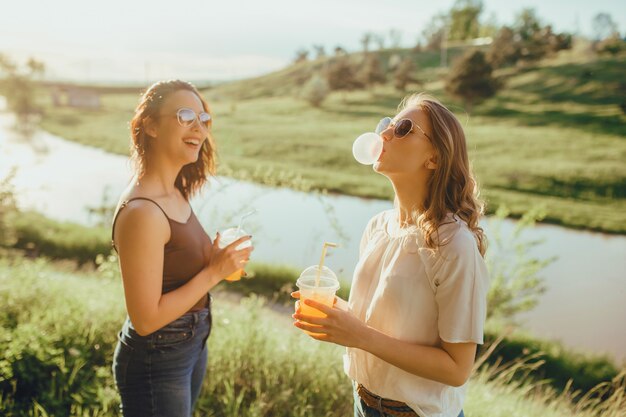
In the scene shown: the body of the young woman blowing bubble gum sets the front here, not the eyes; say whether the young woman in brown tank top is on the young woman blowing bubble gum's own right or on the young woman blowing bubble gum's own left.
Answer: on the young woman blowing bubble gum's own right

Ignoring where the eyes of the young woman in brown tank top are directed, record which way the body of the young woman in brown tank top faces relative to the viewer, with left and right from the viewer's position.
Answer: facing the viewer and to the right of the viewer

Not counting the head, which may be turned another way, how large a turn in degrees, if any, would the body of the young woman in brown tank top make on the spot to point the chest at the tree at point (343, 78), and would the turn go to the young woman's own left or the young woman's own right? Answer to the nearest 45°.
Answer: approximately 135° to the young woman's own left

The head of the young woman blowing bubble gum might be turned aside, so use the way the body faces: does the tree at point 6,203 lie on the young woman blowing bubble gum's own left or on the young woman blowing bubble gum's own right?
on the young woman blowing bubble gum's own right

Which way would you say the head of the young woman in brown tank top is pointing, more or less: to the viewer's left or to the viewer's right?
to the viewer's right

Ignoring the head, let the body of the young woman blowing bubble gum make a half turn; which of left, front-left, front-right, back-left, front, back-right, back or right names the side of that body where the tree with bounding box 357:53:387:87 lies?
front-left

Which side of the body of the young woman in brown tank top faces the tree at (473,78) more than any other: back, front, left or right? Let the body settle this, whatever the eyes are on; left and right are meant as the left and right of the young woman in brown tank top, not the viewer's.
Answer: left

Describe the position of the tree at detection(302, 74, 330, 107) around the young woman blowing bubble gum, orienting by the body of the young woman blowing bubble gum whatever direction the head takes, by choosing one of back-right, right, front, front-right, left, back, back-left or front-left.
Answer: back-right

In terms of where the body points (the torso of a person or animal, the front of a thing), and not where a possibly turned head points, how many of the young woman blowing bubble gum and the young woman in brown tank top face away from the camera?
0

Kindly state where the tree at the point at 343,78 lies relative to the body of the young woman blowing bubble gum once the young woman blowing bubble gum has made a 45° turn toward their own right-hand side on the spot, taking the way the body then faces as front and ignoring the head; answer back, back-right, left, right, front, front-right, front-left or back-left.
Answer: right

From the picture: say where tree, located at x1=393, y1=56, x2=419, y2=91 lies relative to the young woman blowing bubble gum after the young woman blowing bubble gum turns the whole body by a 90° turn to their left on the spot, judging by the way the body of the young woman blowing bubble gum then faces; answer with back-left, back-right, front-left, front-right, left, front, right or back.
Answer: back-left

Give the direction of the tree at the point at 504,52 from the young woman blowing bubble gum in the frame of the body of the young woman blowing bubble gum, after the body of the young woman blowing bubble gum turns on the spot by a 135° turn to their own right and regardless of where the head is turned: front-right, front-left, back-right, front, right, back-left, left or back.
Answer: front

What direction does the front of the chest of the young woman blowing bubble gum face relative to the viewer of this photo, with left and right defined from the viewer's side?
facing the viewer and to the left of the viewer

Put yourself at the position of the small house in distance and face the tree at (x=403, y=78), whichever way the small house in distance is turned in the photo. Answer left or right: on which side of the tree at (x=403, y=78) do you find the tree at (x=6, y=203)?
right

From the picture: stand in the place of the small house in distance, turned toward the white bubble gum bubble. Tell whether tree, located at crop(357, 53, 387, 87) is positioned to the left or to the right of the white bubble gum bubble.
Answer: left
